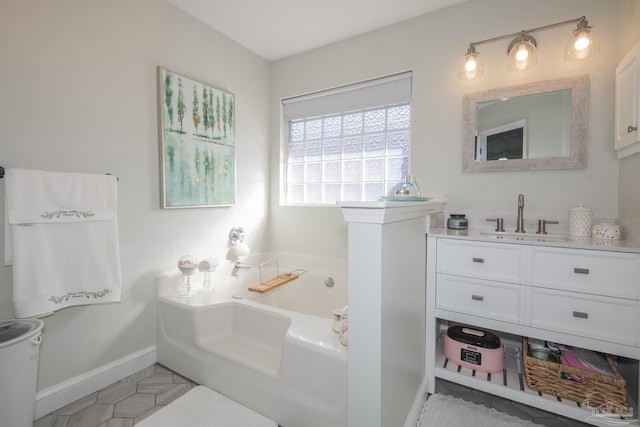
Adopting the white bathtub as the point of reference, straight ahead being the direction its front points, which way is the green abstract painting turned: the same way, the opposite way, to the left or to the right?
to the left

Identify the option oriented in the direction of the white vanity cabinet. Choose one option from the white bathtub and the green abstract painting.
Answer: the green abstract painting

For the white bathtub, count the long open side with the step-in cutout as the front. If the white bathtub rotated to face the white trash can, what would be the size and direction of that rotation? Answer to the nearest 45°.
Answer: approximately 45° to its right

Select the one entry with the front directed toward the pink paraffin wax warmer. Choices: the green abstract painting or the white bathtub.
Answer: the green abstract painting

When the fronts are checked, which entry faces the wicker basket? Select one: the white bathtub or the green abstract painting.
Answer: the green abstract painting

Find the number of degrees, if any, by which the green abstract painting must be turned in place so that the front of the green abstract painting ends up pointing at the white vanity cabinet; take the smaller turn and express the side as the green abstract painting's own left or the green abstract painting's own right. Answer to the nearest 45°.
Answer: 0° — it already faces it

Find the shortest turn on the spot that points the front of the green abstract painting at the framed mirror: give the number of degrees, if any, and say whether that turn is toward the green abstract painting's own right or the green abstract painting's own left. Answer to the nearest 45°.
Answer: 0° — it already faces it
